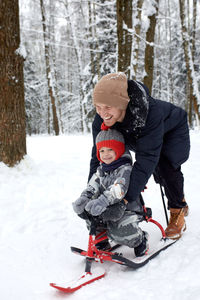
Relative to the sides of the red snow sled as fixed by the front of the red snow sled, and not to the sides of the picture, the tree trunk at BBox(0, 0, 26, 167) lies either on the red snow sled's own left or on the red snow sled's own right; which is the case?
on the red snow sled's own right

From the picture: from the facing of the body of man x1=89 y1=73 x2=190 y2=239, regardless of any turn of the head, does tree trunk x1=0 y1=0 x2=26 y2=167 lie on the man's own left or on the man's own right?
on the man's own right

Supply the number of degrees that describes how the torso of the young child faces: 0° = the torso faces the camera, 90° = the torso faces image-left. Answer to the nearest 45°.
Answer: approximately 45°

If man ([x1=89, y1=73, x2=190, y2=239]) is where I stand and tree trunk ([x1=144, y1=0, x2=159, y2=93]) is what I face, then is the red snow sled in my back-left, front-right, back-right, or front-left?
back-left

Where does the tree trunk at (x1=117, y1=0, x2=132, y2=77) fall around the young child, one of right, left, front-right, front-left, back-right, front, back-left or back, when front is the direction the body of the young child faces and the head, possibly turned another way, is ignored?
back-right

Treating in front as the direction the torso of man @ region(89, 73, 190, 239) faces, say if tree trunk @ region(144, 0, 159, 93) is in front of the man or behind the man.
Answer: behind

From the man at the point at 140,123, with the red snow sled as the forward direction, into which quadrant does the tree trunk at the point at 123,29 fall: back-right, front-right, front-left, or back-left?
back-right
